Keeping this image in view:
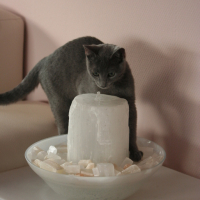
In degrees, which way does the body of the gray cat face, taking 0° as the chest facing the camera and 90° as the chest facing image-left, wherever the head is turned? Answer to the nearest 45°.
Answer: approximately 315°

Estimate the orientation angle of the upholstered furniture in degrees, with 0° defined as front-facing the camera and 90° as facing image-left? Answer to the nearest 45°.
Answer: approximately 0°

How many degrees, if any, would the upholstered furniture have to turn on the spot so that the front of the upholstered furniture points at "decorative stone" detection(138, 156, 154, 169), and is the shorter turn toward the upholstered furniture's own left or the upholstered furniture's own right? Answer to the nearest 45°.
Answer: approximately 45° to the upholstered furniture's own left
